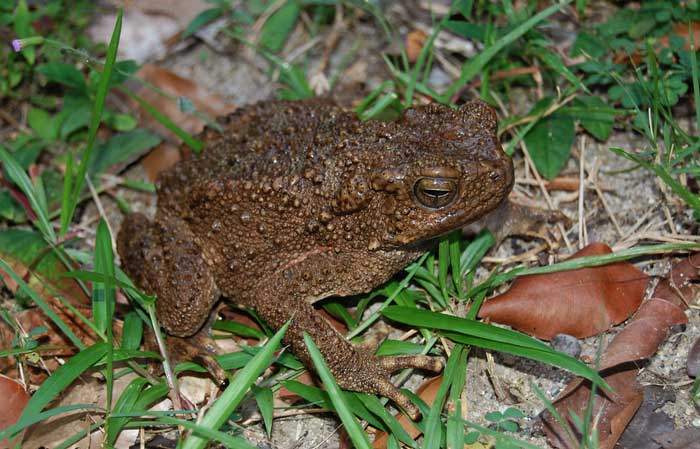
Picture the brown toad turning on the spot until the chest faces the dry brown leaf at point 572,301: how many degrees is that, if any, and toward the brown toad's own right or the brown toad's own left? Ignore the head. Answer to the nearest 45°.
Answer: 0° — it already faces it

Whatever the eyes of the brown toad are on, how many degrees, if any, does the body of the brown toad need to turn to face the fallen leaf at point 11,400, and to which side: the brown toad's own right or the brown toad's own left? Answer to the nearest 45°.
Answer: approximately 180°

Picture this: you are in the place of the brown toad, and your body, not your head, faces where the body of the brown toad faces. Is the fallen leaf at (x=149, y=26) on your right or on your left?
on your left

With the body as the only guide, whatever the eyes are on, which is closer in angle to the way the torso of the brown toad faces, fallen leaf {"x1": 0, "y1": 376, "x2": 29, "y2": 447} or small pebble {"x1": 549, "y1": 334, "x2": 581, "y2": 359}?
the small pebble

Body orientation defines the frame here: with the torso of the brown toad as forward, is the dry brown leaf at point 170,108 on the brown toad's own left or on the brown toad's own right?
on the brown toad's own left

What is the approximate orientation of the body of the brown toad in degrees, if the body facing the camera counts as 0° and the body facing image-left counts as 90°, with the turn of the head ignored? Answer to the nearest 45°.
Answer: approximately 270°

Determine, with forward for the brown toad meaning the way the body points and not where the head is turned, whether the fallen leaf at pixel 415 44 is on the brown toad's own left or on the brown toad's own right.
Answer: on the brown toad's own left

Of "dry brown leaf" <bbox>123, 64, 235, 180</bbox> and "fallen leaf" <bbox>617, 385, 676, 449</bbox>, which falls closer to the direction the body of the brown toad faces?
the fallen leaf

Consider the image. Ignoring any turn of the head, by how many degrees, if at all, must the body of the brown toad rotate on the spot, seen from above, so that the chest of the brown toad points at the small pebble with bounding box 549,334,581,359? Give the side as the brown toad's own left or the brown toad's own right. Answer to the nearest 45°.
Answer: approximately 45° to the brown toad's own right
